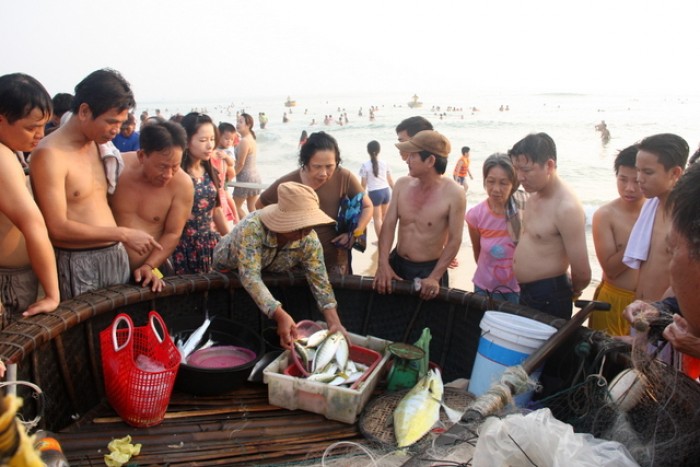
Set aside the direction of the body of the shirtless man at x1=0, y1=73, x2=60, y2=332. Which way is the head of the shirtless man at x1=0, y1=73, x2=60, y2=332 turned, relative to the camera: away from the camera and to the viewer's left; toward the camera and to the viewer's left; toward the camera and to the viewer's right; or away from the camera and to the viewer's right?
toward the camera and to the viewer's right

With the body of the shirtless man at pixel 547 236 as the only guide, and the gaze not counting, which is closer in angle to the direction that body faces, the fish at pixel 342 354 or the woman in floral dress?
the fish

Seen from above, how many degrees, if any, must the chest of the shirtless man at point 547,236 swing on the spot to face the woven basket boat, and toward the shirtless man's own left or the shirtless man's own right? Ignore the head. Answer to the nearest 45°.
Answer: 0° — they already face it

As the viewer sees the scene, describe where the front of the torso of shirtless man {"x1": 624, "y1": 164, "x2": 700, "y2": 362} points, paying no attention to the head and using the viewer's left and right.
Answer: facing to the left of the viewer

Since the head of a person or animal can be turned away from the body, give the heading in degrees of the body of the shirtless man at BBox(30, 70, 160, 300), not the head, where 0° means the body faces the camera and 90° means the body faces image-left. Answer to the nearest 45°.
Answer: approximately 315°

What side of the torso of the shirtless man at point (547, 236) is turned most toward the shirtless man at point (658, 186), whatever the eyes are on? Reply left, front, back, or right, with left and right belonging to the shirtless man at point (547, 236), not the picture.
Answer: left

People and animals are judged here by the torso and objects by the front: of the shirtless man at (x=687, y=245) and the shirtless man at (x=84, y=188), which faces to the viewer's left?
the shirtless man at (x=687, y=245)

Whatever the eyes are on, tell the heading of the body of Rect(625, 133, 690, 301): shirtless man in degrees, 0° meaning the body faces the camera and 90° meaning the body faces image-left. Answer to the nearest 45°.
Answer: approximately 45°

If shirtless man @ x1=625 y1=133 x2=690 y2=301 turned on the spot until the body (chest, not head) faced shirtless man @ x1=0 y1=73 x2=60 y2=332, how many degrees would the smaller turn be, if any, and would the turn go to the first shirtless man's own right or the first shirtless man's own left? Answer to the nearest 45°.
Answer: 0° — they already face them

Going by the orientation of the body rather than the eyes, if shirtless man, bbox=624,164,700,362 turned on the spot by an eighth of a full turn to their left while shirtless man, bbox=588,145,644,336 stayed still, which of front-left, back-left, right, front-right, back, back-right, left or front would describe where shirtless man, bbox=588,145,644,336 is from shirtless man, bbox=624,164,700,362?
back-right

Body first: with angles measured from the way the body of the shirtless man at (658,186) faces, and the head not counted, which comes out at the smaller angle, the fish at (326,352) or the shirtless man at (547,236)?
the fish
